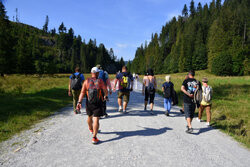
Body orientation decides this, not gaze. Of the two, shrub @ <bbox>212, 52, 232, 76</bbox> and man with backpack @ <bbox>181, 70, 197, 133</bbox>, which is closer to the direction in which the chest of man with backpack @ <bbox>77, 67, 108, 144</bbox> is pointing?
the shrub

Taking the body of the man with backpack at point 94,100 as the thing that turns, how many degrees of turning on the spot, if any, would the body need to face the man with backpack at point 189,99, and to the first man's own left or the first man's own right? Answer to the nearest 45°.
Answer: approximately 90° to the first man's own right

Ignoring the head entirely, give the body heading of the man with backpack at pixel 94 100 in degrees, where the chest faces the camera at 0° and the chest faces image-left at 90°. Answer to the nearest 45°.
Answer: approximately 180°

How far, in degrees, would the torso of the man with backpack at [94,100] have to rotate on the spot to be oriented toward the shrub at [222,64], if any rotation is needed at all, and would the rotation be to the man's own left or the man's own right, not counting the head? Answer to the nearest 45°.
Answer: approximately 45° to the man's own right

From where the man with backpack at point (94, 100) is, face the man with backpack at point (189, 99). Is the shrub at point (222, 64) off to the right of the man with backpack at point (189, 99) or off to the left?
left
